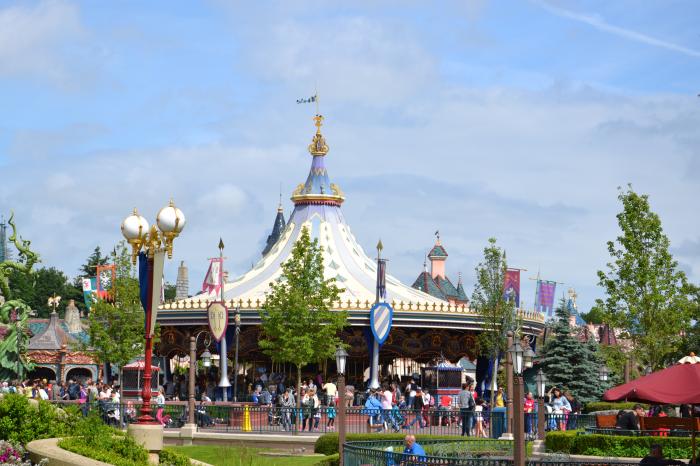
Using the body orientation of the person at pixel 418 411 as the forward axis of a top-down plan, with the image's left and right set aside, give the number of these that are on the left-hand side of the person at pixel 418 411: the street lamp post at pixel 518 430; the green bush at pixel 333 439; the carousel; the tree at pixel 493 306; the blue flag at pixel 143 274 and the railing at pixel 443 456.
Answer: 2

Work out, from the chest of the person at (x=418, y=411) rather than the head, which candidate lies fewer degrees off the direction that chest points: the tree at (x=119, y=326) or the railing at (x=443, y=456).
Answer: the tree

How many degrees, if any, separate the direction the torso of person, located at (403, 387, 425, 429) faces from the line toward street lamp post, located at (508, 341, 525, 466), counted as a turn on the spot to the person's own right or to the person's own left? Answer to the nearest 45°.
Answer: approximately 90° to the person's own right

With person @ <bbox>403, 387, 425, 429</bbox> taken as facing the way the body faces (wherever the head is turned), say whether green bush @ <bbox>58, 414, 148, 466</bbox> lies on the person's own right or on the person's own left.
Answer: on the person's own right

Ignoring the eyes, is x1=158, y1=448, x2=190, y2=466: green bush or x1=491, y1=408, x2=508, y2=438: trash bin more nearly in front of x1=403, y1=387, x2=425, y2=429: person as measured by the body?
the trash bin
